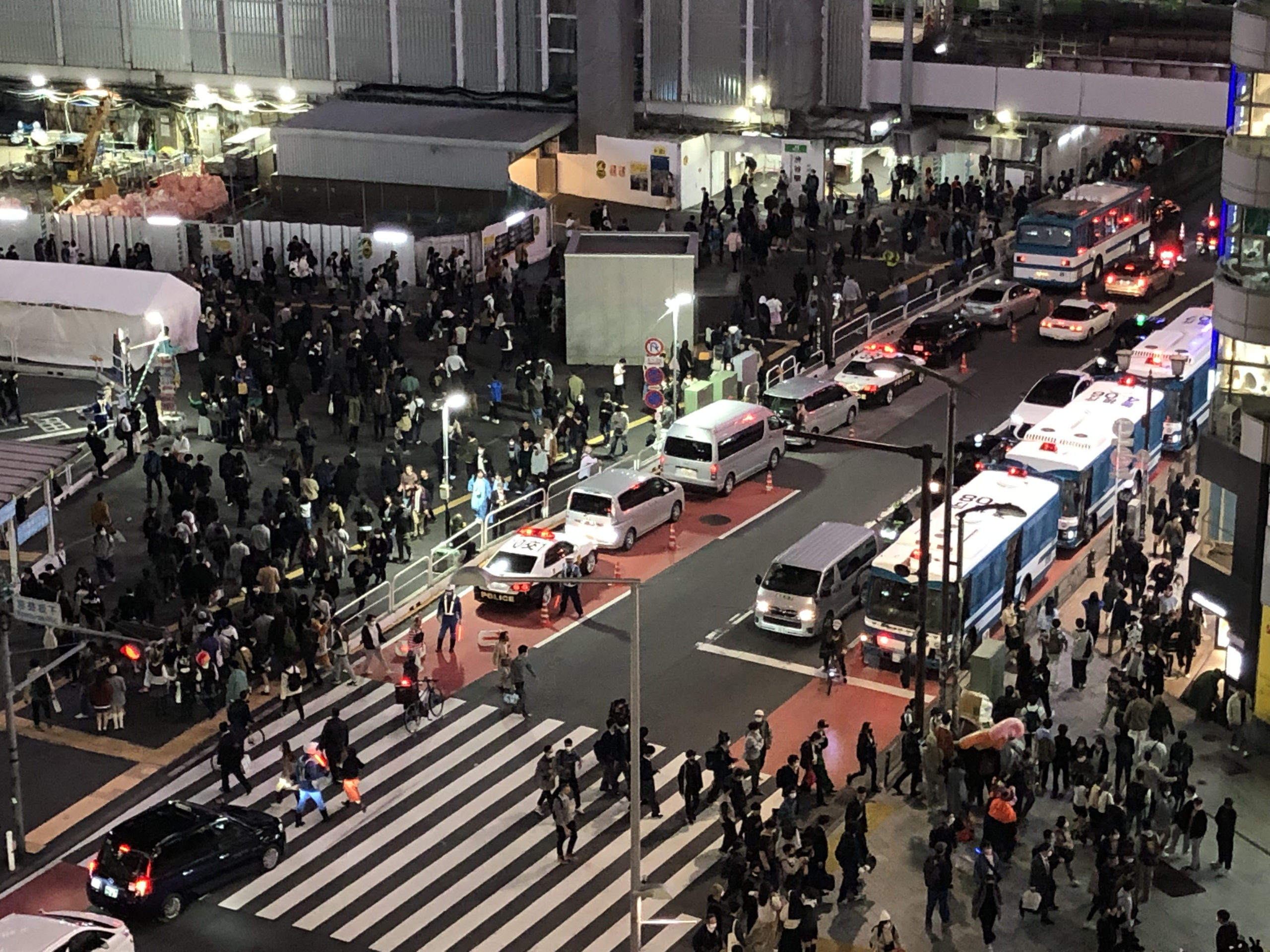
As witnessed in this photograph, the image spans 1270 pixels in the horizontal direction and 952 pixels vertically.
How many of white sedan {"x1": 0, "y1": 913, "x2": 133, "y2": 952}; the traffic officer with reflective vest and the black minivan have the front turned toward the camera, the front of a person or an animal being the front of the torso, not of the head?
1

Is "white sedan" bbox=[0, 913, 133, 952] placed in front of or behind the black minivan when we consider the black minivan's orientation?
behind

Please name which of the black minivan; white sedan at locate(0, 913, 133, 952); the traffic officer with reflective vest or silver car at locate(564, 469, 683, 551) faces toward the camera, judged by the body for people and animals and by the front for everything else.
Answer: the traffic officer with reflective vest

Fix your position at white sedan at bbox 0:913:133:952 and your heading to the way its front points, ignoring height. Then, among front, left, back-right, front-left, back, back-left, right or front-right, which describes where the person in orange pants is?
front

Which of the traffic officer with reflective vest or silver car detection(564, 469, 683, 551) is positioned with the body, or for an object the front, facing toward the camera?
the traffic officer with reflective vest

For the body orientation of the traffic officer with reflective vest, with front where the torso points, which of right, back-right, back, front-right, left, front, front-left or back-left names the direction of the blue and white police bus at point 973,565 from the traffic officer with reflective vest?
left

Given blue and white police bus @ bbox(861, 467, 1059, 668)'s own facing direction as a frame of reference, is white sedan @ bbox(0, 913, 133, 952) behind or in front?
in front

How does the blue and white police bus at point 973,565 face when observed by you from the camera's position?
facing the viewer and to the left of the viewer

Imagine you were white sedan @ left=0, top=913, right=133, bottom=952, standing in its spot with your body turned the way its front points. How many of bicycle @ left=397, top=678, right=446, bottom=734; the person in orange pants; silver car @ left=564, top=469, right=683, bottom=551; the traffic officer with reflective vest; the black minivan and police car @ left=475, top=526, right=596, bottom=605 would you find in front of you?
6

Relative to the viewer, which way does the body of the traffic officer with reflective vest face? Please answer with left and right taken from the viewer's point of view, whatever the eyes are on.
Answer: facing the viewer

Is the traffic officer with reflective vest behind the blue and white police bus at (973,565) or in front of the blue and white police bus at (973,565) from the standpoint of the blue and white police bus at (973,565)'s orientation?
in front

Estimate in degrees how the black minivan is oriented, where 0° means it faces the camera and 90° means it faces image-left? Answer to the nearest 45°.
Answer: approximately 225°
